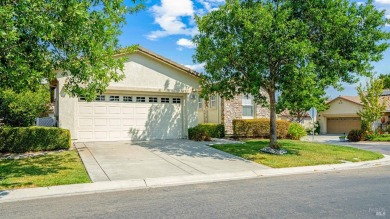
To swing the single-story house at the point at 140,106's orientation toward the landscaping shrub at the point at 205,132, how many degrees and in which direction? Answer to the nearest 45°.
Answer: approximately 90° to its left

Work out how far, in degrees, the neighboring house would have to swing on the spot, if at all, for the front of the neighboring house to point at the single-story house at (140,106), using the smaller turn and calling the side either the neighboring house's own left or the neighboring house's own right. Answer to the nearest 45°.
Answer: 0° — it already faces it

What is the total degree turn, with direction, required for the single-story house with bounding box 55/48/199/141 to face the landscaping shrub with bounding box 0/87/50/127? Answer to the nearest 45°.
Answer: approximately 90° to its right

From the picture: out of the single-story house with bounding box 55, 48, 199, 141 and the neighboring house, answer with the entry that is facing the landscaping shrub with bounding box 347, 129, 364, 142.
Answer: the neighboring house

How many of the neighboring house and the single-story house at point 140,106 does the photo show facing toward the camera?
2

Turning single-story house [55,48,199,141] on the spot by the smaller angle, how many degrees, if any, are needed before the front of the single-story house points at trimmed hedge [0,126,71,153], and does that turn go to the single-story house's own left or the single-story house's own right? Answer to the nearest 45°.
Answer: approximately 45° to the single-story house's own right

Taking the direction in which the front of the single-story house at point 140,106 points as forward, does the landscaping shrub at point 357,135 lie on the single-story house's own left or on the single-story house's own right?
on the single-story house's own left

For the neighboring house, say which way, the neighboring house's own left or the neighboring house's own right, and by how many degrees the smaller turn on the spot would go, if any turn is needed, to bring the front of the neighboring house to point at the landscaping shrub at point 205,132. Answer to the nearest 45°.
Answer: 0° — it already faces it

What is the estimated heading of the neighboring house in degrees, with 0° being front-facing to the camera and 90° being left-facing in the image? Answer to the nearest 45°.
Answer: approximately 0°
